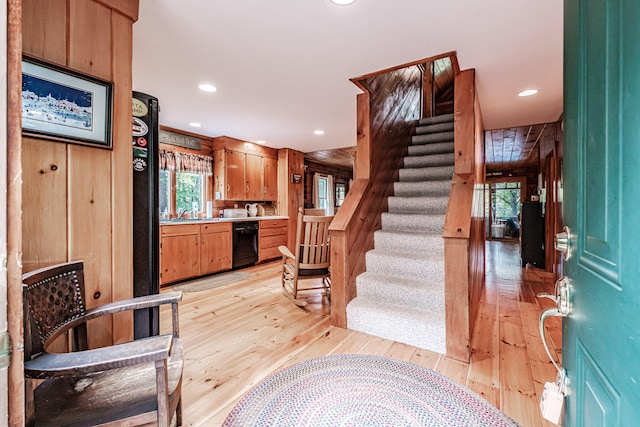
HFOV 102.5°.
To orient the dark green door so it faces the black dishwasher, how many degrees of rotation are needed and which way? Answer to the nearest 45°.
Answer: approximately 45° to its right

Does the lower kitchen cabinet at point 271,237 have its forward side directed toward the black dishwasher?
no

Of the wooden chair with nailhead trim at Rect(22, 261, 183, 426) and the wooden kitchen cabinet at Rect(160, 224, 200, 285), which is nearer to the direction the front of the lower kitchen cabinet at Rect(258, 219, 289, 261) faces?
the wooden chair with nailhead trim

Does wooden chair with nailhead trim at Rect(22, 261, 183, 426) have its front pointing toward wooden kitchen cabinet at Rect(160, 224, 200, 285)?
no

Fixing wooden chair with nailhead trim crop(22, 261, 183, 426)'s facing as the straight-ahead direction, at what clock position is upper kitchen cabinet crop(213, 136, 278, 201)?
The upper kitchen cabinet is roughly at 10 o'clock from the wooden chair with nailhead trim.

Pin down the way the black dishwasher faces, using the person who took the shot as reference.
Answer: facing the viewer and to the right of the viewer

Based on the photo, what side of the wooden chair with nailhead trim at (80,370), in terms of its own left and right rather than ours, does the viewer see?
right

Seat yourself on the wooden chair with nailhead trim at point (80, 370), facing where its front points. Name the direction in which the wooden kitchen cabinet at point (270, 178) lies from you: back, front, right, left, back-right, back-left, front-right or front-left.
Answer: front-left

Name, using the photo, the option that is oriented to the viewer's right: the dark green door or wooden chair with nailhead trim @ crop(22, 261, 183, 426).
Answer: the wooden chair with nailhead trim

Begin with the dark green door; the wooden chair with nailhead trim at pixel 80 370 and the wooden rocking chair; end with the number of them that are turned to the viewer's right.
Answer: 1

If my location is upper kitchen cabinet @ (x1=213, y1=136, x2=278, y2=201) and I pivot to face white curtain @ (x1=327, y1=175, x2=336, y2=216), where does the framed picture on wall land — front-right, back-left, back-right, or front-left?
back-right

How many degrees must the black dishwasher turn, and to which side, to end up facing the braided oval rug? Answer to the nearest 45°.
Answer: approximately 45° to its right

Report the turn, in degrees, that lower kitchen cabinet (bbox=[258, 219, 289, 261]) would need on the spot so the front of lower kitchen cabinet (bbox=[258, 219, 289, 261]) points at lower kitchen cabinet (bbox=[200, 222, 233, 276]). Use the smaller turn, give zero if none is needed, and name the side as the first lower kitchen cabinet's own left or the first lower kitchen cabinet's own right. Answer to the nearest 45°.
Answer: approximately 90° to the first lower kitchen cabinet's own right
